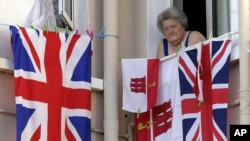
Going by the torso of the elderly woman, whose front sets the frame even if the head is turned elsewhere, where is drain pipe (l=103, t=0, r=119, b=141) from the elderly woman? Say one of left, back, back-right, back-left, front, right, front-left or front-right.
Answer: front-right

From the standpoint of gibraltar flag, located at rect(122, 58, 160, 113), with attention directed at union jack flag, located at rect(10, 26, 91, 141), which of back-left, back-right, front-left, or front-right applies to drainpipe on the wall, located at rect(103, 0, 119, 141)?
front-right

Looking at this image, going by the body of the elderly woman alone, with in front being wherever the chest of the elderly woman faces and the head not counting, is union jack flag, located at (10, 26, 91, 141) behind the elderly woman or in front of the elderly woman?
in front

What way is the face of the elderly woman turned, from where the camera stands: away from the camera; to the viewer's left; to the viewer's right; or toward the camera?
toward the camera

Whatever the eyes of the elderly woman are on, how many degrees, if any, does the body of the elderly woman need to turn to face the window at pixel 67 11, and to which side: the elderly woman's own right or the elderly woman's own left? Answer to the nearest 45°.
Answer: approximately 45° to the elderly woman's own right

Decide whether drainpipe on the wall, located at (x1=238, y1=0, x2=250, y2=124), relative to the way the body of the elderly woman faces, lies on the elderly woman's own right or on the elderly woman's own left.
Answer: on the elderly woman's own left

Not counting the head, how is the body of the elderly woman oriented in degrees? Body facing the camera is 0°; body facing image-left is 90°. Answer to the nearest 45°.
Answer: approximately 45°
